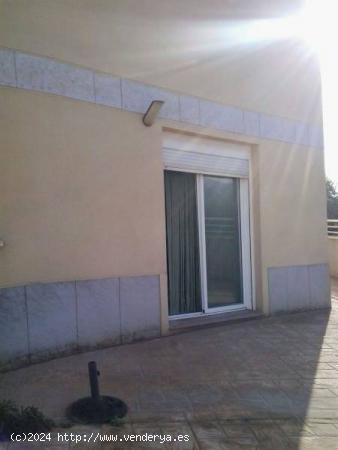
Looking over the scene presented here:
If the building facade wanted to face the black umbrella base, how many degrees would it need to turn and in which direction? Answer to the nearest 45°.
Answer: approximately 45° to its right

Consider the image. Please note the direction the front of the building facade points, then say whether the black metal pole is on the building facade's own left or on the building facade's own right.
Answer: on the building facade's own right

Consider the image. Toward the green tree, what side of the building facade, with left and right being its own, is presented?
left

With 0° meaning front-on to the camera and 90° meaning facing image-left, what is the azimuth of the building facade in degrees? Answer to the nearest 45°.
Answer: approximately 315°

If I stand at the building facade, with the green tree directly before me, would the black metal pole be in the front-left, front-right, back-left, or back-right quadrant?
back-right

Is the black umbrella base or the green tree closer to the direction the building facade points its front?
the black umbrella base
